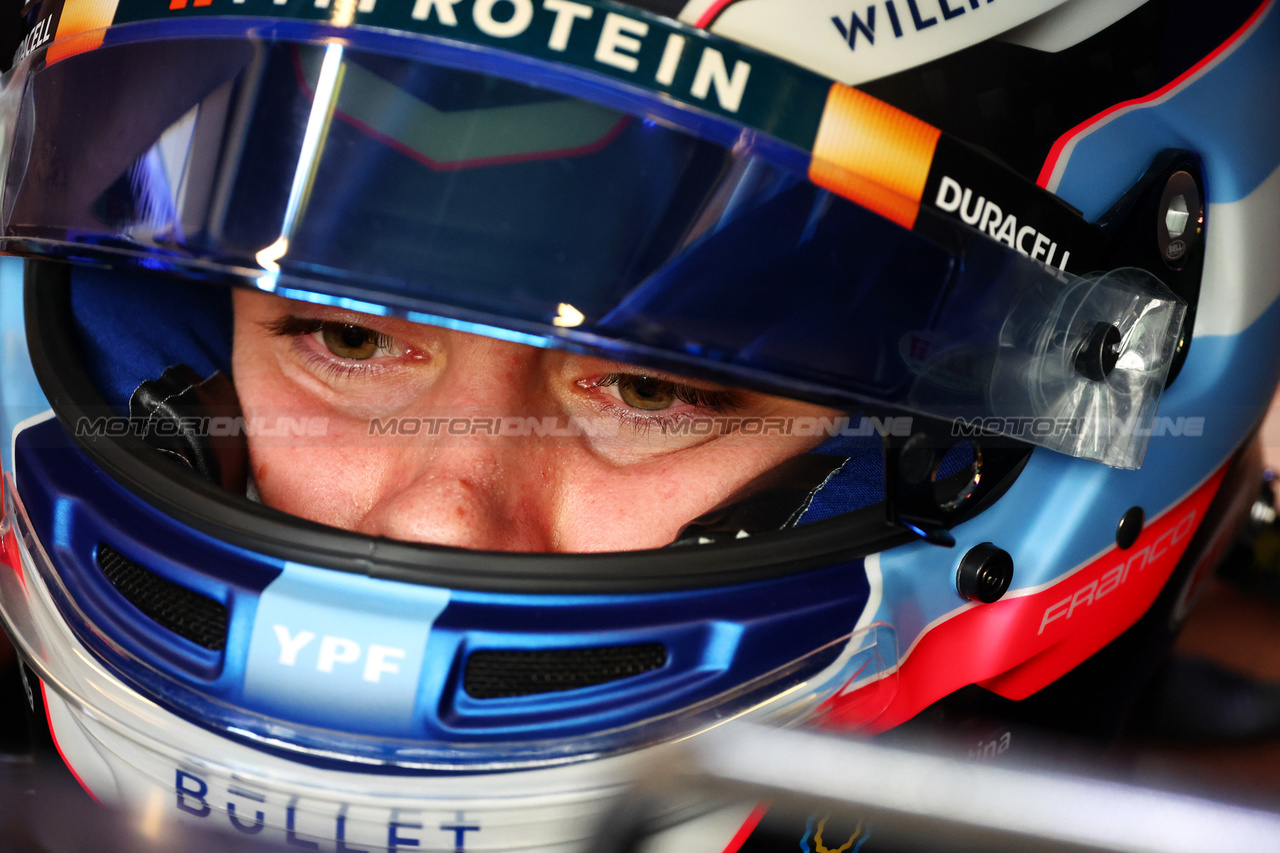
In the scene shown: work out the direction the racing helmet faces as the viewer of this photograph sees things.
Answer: facing the viewer and to the left of the viewer
